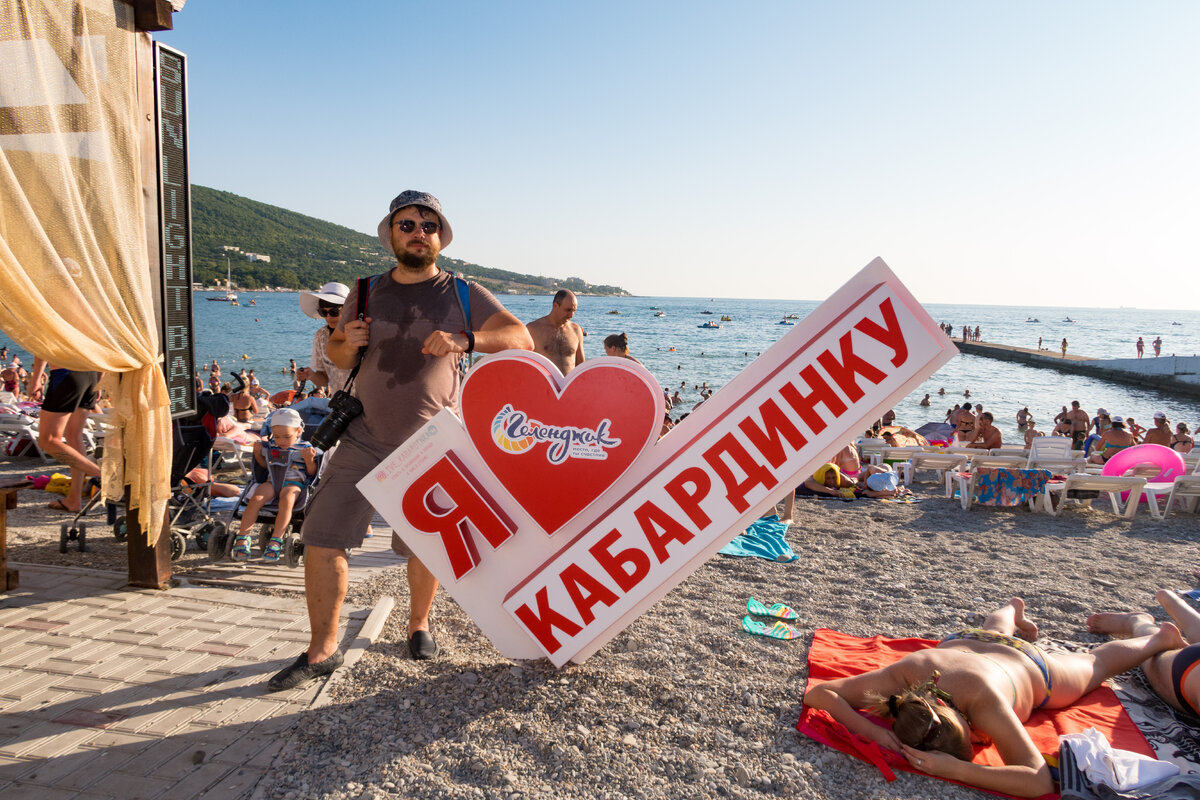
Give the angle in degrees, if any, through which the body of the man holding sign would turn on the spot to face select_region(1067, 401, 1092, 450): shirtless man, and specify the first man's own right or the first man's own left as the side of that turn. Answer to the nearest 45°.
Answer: approximately 135° to the first man's own left

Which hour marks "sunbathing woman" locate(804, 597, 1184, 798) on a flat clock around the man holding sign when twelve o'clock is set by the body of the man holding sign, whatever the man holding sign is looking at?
The sunbathing woman is roughly at 10 o'clock from the man holding sign.

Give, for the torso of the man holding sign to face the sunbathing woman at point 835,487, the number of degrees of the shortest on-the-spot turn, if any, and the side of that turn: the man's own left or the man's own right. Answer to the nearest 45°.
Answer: approximately 135° to the man's own left

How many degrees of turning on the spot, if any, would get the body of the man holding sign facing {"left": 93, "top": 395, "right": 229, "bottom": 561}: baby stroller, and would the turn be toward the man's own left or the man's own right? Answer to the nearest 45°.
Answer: approximately 135° to the man's own right

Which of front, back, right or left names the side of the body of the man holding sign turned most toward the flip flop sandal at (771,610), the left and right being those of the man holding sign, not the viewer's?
left

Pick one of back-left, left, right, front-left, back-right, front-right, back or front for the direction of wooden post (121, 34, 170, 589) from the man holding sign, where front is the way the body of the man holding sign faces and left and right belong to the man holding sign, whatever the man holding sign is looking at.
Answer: back-right

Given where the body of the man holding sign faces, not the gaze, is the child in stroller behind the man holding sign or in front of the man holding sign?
behind

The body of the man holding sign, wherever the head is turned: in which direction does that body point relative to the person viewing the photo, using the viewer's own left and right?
facing the viewer

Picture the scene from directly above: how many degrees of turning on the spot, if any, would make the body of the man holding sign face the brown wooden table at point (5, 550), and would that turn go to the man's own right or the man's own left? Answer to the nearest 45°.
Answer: approximately 135° to the man's own right

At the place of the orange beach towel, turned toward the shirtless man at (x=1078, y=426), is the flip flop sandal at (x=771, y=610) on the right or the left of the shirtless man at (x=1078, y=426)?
left

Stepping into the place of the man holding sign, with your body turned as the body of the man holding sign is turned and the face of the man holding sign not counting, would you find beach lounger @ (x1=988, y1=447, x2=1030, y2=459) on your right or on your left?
on your left
